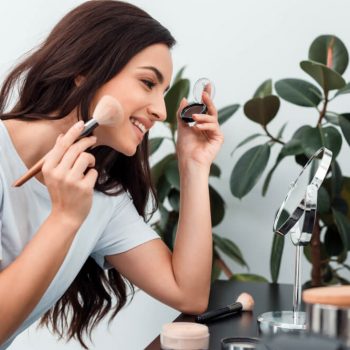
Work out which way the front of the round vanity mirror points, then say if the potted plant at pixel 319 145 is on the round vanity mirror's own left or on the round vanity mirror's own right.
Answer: on the round vanity mirror's own right

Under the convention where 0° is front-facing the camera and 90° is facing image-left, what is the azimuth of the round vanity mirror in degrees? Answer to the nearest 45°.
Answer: approximately 90°

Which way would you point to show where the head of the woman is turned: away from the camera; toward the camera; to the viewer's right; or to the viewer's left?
to the viewer's right
